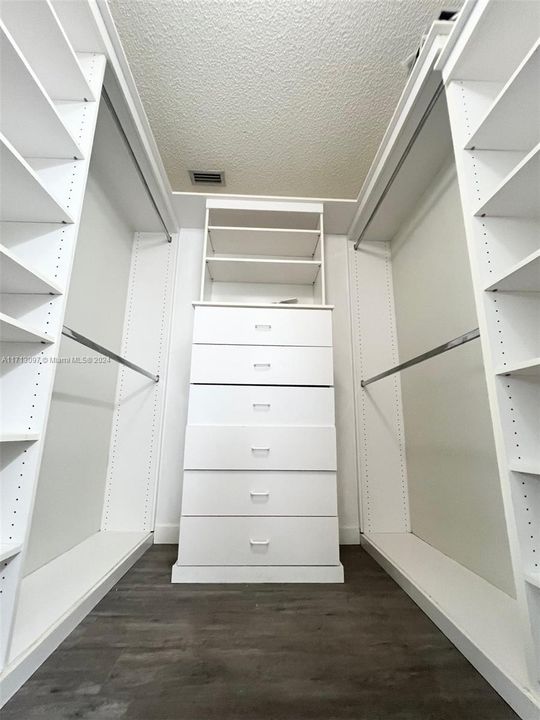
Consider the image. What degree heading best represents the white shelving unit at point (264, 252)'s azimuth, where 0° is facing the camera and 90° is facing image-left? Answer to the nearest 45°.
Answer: approximately 0°

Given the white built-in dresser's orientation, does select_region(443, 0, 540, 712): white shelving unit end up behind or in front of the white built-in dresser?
in front

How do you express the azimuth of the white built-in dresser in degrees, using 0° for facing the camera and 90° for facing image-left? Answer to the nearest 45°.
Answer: approximately 0°

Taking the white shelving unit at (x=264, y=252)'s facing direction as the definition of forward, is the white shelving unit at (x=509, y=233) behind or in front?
in front

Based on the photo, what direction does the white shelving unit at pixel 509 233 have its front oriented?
to the viewer's left
